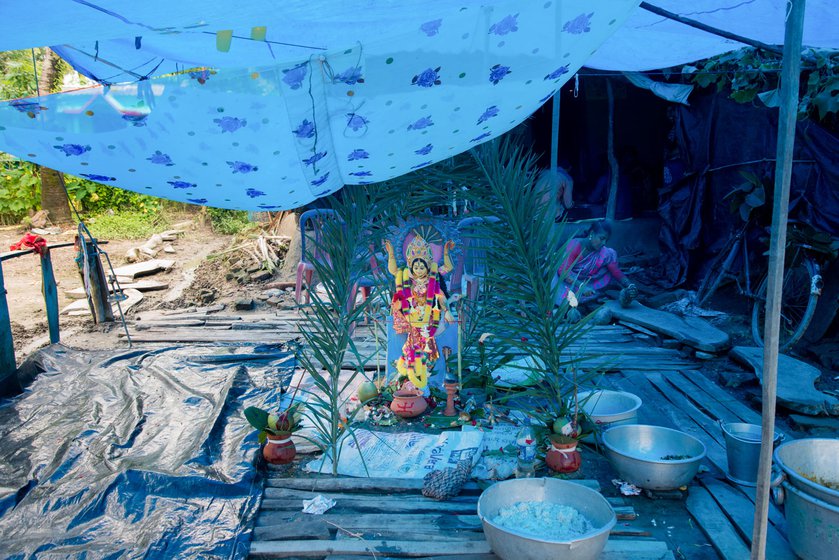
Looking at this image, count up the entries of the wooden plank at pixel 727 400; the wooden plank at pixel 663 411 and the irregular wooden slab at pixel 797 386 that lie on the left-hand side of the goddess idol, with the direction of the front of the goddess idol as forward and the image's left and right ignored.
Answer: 3

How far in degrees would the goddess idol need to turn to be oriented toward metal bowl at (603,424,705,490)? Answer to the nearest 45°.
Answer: approximately 45° to its left

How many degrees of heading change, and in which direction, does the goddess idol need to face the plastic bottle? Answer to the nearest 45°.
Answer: approximately 45° to its left

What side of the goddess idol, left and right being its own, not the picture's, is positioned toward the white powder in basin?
front

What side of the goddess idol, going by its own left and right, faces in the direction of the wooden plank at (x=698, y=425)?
left

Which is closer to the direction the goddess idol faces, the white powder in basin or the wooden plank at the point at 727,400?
the white powder in basin

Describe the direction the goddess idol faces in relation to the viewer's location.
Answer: facing the viewer

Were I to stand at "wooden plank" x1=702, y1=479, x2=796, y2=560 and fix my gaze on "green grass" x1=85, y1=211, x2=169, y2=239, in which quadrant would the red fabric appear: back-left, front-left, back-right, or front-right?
front-left

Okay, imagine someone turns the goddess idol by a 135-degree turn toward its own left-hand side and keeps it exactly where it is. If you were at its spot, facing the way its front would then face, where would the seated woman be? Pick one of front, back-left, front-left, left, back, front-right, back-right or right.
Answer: front

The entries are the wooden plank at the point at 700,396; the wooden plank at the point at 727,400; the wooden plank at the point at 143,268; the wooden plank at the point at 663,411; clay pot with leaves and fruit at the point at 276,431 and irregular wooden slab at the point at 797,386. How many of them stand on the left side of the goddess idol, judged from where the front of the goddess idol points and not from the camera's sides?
4

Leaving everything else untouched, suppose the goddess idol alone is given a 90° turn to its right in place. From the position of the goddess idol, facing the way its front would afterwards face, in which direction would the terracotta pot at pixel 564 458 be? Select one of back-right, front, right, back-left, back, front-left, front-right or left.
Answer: back-left

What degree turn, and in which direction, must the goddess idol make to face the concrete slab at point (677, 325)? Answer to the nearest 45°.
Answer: approximately 135° to its left

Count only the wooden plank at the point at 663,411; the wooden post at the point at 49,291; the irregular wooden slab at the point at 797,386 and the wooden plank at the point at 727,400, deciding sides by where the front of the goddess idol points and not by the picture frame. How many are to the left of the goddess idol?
3

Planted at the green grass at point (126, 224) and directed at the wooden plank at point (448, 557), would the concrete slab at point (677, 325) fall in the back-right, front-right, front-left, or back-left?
front-left

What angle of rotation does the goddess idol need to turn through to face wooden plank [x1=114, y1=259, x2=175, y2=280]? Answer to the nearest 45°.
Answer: approximately 135° to its right

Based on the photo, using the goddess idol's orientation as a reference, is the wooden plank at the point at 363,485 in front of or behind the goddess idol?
in front

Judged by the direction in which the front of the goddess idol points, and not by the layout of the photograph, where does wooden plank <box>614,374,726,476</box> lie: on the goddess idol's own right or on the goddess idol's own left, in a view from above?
on the goddess idol's own left

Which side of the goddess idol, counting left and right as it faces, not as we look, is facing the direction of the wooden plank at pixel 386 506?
front

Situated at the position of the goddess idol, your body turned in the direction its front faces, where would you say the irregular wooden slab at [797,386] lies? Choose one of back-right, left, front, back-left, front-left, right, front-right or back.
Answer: left

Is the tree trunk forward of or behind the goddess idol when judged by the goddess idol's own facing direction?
behind
